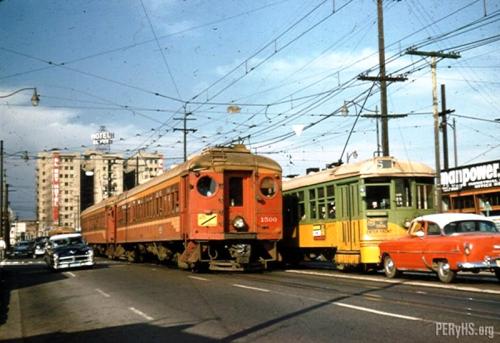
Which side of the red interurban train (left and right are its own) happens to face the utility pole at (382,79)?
left

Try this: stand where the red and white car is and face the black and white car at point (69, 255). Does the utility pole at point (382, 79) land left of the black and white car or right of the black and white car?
right

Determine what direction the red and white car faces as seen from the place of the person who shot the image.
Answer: facing away from the viewer and to the left of the viewer

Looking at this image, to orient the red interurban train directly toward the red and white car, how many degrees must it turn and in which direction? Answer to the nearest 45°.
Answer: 0° — it already faces it

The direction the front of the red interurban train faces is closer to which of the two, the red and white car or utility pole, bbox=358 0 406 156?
the red and white car

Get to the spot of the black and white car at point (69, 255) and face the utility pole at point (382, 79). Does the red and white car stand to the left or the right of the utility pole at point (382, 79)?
right

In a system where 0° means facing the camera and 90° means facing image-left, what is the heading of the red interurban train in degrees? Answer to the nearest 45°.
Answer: approximately 315°
